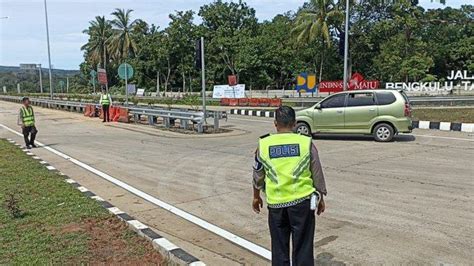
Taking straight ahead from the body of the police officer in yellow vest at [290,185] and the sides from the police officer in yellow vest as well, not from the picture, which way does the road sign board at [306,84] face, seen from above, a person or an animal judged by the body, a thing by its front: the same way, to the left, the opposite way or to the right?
the opposite way

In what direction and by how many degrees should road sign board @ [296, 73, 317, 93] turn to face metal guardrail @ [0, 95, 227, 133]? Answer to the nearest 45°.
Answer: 0° — it already faces it

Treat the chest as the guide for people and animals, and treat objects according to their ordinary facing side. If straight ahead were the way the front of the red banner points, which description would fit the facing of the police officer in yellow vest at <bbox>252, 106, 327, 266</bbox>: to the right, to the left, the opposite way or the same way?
the opposite way

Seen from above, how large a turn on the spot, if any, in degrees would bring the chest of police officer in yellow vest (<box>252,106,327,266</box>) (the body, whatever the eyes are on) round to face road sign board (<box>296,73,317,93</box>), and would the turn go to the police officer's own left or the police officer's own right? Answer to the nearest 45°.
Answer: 0° — they already face it

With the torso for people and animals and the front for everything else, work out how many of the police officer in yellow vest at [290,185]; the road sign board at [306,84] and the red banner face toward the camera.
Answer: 2

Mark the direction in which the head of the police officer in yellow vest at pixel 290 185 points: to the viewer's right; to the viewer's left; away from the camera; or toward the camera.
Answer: away from the camera

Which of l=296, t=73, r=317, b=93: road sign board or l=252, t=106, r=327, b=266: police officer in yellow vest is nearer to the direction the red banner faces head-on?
the police officer in yellow vest

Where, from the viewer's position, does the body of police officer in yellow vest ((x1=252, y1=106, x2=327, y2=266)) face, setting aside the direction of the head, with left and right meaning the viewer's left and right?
facing away from the viewer

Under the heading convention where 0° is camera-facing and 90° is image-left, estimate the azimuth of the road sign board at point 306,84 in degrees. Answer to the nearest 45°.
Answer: approximately 0°

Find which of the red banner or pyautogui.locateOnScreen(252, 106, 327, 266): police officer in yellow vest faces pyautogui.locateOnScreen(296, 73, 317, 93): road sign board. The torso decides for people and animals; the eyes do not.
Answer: the police officer in yellow vest

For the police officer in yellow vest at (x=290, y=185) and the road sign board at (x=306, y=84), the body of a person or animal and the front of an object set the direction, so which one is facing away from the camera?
the police officer in yellow vest

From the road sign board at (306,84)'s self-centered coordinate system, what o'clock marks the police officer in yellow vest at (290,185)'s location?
The police officer in yellow vest is roughly at 12 o'clock from the road sign board.
